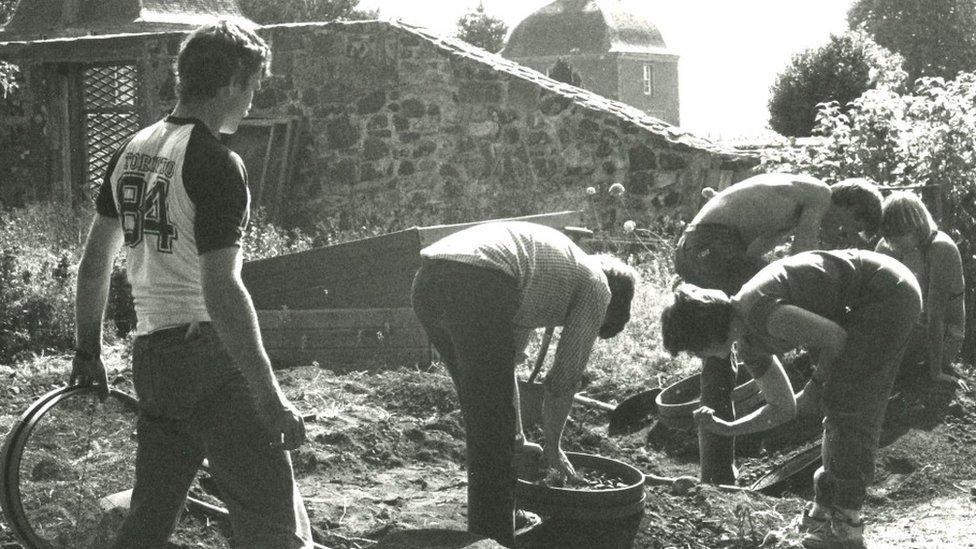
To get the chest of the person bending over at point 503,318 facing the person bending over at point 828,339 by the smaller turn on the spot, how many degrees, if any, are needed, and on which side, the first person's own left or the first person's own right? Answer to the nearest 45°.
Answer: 0° — they already face them

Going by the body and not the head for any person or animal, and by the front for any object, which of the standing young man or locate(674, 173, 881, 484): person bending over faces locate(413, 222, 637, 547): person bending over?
the standing young man

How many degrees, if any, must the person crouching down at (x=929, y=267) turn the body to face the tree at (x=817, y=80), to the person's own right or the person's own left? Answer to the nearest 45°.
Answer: approximately 135° to the person's own right

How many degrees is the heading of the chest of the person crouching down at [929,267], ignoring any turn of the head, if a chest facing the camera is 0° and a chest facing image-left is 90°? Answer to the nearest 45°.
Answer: approximately 45°

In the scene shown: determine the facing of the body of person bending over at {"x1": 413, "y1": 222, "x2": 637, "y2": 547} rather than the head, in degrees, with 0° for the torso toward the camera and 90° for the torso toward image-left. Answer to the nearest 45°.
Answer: approximately 270°

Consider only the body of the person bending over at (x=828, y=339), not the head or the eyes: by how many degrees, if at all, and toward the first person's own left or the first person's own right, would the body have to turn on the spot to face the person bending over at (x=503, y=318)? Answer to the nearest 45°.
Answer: approximately 45° to the first person's own left

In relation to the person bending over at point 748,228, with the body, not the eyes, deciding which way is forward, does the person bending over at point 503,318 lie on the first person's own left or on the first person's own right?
on the first person's own right

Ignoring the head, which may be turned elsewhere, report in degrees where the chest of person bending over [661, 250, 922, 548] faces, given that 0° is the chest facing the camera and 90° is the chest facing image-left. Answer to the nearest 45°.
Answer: approximately 90°

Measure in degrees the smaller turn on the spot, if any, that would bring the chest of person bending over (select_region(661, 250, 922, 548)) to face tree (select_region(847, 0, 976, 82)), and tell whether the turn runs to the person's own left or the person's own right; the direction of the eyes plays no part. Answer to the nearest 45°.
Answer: approximately 90° to the person's own right

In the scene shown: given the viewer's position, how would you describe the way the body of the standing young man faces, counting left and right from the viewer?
facing away from the viewer and to the right of the viewer
